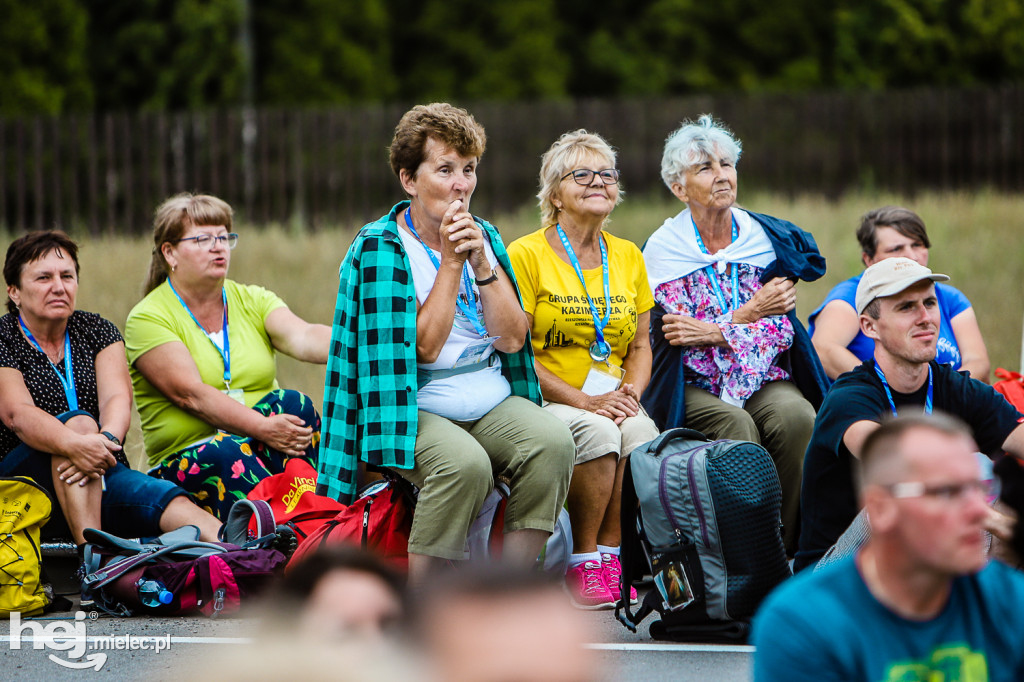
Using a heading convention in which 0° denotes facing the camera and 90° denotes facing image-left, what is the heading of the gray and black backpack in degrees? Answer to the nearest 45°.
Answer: approximately 315°

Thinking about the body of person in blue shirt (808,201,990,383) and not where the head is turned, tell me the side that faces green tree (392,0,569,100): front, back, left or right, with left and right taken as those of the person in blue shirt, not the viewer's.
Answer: back

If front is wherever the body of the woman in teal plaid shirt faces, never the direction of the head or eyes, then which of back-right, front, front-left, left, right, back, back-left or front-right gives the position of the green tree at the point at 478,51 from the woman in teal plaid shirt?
back-left

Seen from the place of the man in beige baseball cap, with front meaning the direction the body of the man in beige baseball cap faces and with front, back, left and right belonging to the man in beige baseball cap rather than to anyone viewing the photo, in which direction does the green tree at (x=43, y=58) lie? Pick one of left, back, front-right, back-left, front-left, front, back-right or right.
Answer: back

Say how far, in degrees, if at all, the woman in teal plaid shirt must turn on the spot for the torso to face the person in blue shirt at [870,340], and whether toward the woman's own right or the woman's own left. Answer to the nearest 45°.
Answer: approximately 90° to the woman's own left

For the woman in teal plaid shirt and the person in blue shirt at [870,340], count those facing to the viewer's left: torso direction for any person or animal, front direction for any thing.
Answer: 0

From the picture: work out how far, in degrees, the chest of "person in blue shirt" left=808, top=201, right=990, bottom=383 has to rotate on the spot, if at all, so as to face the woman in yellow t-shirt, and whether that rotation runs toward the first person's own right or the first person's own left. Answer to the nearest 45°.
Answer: approximately 90° to the first person's own right

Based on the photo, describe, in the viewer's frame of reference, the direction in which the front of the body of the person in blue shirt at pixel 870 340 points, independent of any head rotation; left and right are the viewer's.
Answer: facing the viewer and to the right of the viewer

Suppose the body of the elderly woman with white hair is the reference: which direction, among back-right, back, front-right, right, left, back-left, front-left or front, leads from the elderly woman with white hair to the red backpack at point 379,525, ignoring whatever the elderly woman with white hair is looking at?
right

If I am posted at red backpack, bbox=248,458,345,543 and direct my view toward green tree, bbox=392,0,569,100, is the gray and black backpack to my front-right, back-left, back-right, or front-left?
back-right
